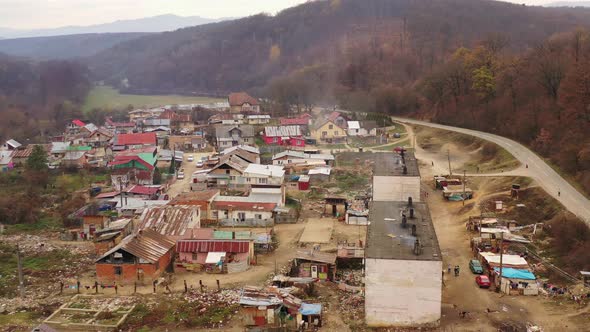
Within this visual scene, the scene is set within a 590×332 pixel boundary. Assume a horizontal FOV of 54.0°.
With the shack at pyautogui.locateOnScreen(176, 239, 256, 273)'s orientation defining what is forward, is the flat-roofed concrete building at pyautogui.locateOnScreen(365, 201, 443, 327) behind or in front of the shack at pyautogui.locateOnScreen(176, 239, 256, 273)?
in front

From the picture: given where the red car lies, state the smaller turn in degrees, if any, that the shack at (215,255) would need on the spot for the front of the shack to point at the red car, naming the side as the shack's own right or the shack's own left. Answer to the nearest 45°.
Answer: approximately 45° to the shack's own left

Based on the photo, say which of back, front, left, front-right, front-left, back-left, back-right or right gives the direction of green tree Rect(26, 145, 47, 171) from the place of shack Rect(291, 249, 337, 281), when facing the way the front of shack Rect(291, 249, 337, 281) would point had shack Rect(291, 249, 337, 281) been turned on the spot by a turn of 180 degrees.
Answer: front-left

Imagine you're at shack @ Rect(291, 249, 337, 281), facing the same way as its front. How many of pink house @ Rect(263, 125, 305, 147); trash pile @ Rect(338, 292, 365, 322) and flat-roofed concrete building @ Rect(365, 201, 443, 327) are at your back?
1

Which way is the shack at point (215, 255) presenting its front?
toward the camera

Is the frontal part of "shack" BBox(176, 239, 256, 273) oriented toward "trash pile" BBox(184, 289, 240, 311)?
yes

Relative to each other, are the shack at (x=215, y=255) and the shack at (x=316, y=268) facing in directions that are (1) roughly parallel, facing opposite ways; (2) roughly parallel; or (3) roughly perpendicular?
roughly parallel

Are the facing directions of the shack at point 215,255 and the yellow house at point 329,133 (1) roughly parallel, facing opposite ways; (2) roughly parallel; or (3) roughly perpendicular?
roughly parallel

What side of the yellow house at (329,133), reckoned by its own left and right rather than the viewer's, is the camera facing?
front

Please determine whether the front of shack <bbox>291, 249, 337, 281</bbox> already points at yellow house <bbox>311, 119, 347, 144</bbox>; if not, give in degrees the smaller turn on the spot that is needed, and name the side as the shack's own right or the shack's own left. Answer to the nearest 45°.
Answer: approximately 180°

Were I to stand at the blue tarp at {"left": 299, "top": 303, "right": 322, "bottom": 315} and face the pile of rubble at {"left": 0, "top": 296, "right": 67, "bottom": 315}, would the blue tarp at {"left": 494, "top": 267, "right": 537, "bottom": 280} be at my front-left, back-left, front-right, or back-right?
back-right

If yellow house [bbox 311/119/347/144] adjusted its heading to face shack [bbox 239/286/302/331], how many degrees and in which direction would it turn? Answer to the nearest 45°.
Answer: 0° — it already faces it

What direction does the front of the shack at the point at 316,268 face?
toward the camera

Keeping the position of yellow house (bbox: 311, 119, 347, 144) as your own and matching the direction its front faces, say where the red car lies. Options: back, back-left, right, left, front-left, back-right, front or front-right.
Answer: front

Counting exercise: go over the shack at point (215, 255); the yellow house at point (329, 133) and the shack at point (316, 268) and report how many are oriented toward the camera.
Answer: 3

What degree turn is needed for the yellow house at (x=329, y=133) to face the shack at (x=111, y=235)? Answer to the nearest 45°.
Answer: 0° — it already faces it

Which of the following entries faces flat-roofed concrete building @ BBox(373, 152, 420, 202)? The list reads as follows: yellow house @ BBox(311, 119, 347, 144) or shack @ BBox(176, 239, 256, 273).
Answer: the yellow house
